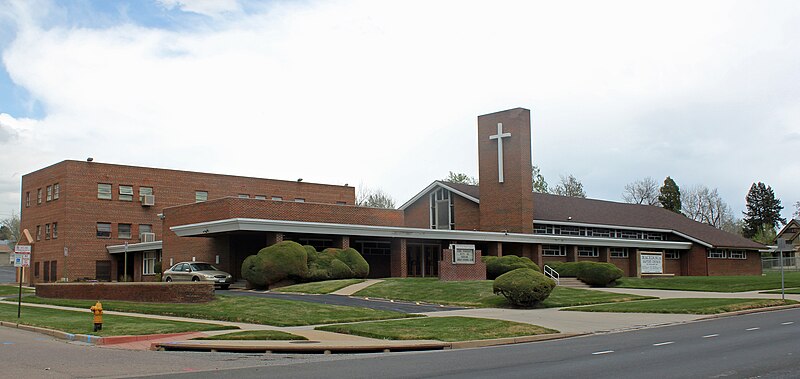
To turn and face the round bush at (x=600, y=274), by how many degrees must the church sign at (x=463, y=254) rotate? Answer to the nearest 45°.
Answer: approximately 135° to its left

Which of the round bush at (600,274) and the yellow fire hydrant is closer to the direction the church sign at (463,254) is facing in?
the yellow fire hydrant

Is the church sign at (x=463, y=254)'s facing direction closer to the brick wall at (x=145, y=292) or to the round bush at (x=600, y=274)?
the brick wall

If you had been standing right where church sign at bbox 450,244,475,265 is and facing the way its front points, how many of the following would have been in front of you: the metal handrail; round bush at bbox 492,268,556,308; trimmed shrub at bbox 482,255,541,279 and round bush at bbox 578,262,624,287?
1

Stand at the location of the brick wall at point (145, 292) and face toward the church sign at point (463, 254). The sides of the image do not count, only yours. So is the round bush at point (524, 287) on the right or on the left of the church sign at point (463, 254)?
right

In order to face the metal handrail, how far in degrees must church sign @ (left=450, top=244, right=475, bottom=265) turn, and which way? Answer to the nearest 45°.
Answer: approximately 135° to its left

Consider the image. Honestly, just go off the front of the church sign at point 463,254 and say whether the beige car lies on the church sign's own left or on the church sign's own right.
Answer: on the church sign's own right

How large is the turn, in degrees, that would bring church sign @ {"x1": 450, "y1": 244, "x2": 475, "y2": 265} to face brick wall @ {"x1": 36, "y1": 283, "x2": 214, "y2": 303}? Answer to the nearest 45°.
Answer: approximately 45° to its right

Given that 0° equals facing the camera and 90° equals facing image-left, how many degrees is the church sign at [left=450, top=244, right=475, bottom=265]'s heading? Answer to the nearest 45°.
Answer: approximately 0°

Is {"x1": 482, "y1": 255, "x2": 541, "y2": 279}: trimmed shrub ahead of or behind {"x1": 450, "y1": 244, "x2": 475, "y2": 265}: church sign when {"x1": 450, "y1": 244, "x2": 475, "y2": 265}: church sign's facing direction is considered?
behind

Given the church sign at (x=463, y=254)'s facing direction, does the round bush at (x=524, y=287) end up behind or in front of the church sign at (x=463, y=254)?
in front

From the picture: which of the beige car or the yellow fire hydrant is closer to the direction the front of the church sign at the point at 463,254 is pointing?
the yellow fire hydrant
